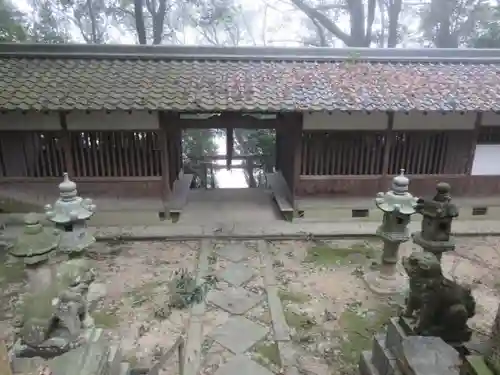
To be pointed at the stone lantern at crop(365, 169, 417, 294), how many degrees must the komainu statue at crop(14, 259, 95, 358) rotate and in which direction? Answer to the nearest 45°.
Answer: approximately 45° to its right

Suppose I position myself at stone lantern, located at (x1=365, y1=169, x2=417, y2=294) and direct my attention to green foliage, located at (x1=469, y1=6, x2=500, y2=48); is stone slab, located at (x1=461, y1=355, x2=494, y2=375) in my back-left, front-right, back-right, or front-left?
back-right

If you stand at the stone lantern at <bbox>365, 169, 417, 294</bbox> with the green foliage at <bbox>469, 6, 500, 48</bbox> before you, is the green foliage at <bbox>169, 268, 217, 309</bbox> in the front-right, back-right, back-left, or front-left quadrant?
back-left

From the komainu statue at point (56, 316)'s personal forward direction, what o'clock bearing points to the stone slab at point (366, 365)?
The stone slab is roughly at 2 o'clock from the komainu statue.

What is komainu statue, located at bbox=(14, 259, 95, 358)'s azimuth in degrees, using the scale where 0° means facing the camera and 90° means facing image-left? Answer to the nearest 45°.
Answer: approximately 225°

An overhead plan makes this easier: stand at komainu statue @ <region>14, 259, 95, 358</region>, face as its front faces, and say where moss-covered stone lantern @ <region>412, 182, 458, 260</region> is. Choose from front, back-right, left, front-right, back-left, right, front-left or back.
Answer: front-right

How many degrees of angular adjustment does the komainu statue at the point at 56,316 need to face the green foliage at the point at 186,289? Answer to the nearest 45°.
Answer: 0° — it already faces it

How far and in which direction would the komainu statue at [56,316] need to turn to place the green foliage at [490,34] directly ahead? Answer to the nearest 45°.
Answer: approximately 45° to its right
